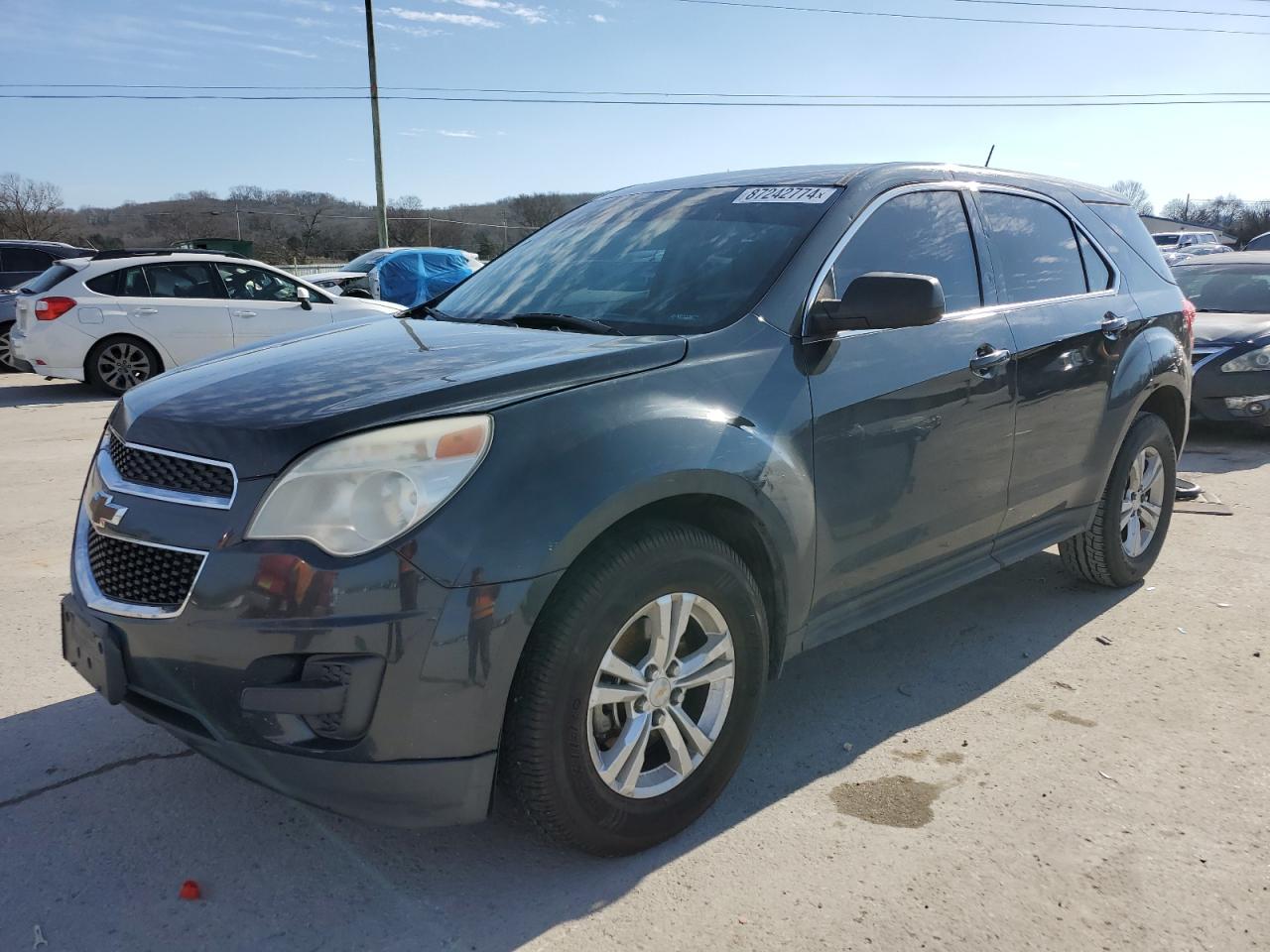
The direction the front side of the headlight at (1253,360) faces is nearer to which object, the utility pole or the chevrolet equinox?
the chevrolet equinox

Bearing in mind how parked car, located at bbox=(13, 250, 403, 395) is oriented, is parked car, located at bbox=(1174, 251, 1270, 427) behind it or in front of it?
in front

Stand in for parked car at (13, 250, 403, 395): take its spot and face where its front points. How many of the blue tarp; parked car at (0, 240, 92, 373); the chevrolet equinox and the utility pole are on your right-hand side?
1

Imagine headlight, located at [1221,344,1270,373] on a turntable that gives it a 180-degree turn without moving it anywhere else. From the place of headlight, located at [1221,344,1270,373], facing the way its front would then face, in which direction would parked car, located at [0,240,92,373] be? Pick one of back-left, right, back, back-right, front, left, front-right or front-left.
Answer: back-left

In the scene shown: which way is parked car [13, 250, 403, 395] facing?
to the viewer's right

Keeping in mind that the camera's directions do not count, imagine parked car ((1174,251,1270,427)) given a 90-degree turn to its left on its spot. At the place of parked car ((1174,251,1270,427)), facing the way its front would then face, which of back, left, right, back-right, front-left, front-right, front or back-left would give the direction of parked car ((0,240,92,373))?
back-right

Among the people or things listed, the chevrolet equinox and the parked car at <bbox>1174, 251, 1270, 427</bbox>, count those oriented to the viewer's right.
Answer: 0

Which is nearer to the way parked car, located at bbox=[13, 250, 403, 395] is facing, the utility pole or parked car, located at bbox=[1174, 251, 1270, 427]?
the parked car

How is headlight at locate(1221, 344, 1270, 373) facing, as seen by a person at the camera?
facing the viewer and to the left of the viewer

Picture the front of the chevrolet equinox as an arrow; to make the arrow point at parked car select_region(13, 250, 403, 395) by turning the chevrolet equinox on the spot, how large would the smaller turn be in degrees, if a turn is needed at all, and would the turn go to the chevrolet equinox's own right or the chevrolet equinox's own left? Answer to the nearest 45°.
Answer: approximately 90° to the chevrolet equinox's own right

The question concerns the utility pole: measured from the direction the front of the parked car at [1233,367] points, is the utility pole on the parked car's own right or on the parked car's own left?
on the parked car's own right

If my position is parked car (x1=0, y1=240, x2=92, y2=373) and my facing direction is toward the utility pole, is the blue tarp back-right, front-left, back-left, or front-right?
front-right

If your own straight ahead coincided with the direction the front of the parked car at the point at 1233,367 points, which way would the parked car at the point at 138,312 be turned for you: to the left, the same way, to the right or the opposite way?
the opposite way
